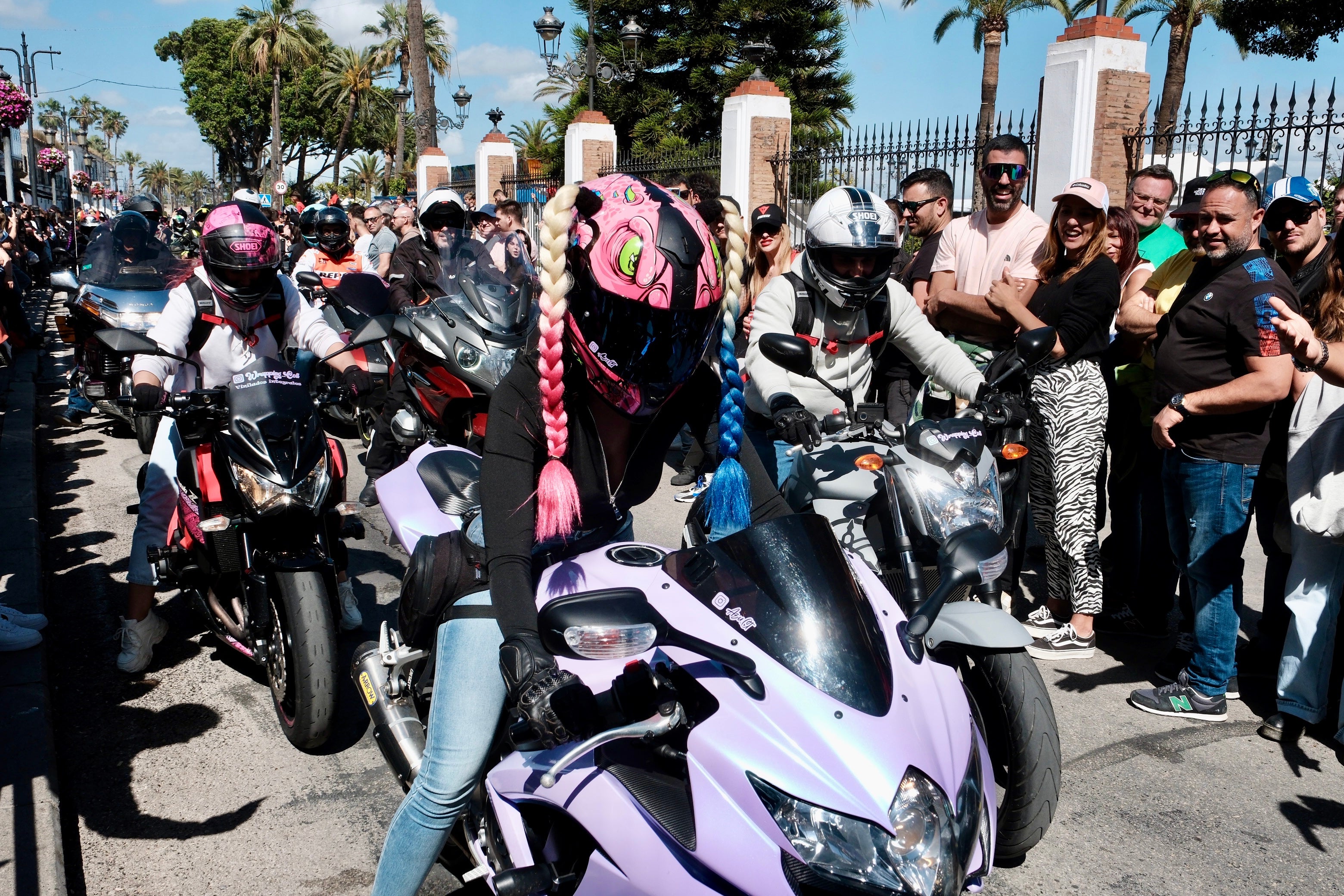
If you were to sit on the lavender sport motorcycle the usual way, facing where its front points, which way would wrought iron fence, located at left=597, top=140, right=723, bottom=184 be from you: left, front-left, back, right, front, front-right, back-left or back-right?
back-left

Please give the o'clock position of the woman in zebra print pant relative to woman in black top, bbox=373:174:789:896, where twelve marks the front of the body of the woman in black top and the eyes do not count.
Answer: The woman in zebra print pant is roughly at 9 o'clock from the woman in black top.

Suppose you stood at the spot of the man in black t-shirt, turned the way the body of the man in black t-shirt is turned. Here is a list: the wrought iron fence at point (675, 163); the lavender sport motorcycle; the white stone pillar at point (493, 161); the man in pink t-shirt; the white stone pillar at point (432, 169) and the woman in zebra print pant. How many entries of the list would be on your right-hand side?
5

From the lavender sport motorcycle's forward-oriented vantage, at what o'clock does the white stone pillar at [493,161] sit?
The white stone pillar is roughly at 7 o'clock from the lavender sport motorcycle.

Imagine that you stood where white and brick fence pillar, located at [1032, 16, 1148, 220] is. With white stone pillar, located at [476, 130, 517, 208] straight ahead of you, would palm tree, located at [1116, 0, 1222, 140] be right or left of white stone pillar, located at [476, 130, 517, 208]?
right

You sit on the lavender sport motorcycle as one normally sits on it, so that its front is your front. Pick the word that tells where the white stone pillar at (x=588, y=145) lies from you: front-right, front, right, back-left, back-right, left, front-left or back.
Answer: back-left

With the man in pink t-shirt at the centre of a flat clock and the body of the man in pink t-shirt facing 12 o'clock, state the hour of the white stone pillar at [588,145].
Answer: The white stone pillar is roughly at 5 o'clock from the man in pink t-shirt.

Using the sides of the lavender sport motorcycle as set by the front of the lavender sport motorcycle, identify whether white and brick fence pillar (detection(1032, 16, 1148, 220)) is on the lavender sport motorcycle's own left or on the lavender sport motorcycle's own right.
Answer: on the lavender sport motorcycle's own left

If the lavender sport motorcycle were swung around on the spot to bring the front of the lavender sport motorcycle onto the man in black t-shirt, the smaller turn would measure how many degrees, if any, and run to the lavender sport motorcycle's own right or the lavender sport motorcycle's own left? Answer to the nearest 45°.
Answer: approximately 90° to the lavender sport motorcycle's own left

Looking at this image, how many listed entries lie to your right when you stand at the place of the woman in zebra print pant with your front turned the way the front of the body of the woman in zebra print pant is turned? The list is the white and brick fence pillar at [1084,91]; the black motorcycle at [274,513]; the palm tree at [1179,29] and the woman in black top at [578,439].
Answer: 2

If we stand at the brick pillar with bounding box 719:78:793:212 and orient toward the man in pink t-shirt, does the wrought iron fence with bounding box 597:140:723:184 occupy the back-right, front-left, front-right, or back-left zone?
back-right

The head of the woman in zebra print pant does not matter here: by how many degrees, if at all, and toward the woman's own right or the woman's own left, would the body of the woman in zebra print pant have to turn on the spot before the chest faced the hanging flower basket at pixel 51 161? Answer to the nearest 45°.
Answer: approximately 45° to the woman's own right
